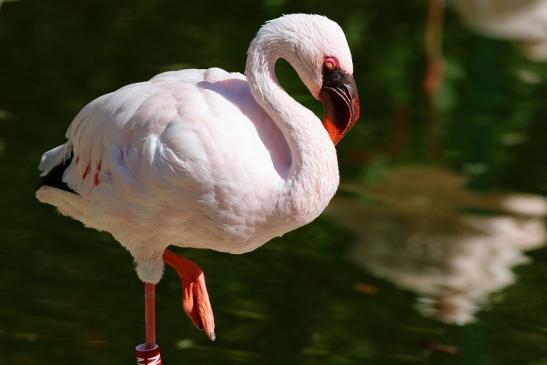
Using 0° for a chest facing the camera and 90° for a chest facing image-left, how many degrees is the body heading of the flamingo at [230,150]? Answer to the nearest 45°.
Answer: approximately 270°
